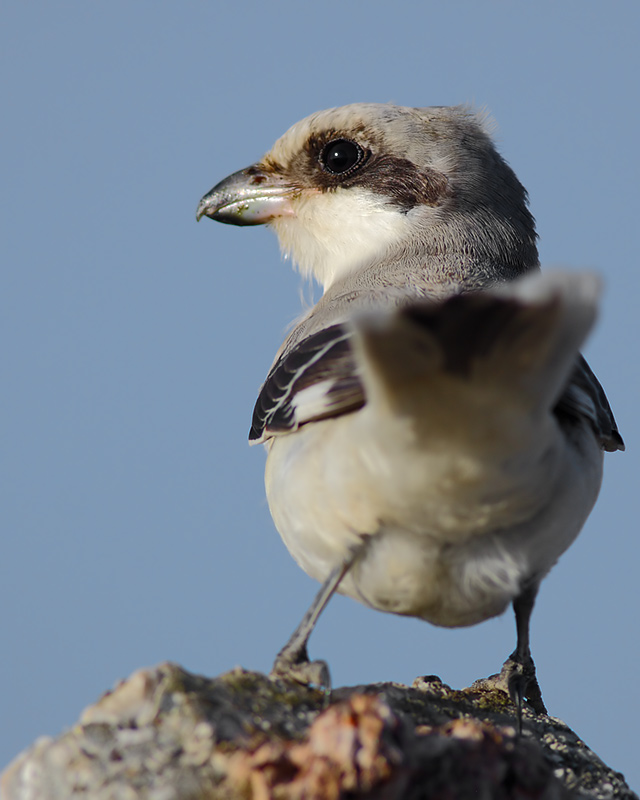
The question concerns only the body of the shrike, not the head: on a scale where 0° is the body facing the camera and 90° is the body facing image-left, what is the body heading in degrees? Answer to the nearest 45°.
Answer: approximately 180°
